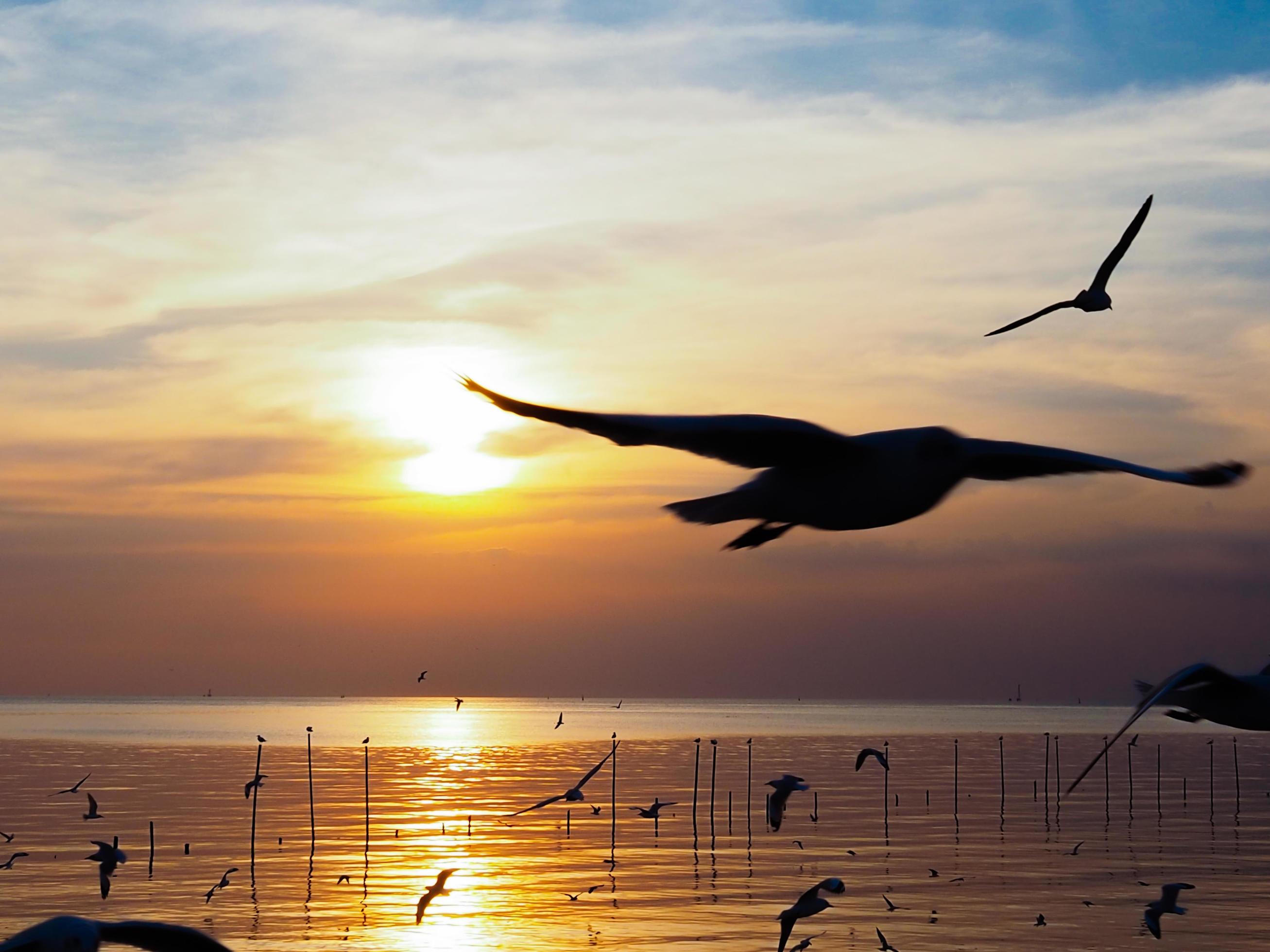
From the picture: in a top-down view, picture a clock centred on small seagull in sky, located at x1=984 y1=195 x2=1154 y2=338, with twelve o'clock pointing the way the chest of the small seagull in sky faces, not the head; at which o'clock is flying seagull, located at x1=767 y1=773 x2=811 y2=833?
The flying seagull is roughly at 7 o'clock from the small seagull in sky.

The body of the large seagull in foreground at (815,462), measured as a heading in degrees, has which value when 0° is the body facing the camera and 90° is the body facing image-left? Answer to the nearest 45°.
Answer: approximately 315°

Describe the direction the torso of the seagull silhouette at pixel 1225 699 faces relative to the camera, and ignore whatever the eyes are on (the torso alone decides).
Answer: to the viewer's right

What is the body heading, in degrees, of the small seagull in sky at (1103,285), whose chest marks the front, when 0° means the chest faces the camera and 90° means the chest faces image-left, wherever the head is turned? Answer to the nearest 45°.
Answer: approximately 315°

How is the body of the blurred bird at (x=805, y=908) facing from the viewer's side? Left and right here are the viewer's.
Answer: facing to the right of the viewer

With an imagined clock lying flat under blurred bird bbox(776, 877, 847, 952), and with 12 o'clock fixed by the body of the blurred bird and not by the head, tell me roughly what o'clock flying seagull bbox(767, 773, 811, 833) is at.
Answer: The flying seagull is roughly at 9 o'clock from the blurred bird.

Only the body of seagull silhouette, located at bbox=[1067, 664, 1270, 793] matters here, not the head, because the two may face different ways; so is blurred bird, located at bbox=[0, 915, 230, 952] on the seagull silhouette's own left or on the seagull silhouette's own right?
on the seagull silhouette's own right
